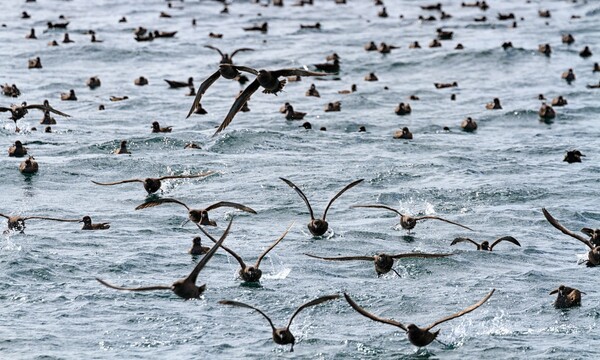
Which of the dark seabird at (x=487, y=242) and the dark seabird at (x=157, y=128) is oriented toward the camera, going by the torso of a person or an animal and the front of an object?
the dark seabird at (x=487, y=242)

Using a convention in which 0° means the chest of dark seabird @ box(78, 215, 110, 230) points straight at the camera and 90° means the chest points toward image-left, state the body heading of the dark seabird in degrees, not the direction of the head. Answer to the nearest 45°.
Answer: approximately 90°

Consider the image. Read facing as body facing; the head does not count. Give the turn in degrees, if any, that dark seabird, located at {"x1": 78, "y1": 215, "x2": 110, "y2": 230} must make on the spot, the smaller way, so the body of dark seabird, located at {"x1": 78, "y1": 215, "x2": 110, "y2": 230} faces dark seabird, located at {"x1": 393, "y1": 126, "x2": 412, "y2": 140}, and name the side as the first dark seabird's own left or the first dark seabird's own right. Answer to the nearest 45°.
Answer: approximately 135° to the first dark seabird's own right

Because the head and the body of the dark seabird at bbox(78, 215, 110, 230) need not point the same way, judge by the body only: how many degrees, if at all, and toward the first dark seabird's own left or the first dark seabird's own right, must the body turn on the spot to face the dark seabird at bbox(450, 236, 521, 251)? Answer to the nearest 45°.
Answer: approximately 180°

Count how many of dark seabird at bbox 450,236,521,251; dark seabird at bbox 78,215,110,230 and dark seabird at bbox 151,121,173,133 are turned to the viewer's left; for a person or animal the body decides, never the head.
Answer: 2

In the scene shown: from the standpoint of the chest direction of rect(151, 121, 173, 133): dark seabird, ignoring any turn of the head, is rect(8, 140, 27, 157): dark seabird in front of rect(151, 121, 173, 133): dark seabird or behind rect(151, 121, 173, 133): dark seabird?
in front

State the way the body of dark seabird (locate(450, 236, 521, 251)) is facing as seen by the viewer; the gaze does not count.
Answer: toward the camera

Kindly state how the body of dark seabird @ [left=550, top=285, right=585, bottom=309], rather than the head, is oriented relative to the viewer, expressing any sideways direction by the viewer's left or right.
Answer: facing the viewer and to the left of the viewer

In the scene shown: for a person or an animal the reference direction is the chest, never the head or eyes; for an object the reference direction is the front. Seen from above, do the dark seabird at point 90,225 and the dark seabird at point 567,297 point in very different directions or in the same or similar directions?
same or similar directions

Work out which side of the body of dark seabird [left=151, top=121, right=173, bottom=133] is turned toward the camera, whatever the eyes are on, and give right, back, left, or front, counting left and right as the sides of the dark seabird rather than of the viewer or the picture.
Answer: left

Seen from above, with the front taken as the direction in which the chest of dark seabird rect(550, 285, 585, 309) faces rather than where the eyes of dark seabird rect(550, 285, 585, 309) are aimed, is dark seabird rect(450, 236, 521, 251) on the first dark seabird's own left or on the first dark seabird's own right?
on the first dark seabird's own right

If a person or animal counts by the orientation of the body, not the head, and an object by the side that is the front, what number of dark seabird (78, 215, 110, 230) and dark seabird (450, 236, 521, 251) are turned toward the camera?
1

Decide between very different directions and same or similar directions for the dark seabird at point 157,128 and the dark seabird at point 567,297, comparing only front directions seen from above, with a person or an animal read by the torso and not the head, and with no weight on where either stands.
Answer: same or similar directions

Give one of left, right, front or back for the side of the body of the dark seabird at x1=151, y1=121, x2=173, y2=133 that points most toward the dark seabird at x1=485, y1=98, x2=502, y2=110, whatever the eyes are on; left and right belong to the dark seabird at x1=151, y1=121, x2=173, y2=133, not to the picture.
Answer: back
